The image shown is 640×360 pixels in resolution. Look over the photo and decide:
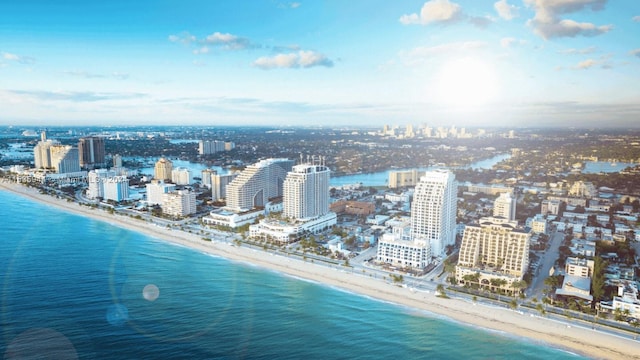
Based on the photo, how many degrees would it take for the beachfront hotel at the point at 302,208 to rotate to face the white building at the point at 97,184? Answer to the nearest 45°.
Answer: approximately 90° to its right

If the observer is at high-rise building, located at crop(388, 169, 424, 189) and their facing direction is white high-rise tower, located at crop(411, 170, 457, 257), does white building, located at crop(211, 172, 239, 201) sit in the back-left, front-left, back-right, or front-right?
front-right

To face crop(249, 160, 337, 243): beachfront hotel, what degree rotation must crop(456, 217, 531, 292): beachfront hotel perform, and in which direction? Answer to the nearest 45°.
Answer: approximately 135° to its right

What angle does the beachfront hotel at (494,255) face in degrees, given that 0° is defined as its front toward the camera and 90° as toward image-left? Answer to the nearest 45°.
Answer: approximately 0°

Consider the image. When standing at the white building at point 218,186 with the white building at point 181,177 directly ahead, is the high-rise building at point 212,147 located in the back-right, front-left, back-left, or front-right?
front-right

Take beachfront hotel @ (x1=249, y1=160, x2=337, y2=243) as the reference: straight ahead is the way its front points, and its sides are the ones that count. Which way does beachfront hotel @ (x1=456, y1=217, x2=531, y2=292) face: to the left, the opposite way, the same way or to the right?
the same way

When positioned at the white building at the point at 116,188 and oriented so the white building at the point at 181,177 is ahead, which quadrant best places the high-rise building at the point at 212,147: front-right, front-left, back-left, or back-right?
front-left

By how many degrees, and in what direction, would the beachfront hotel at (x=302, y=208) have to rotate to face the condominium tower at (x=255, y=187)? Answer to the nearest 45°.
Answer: approximately 90° to its right

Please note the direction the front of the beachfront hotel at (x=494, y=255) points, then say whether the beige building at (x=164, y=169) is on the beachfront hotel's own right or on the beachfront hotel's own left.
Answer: on the beachfront hotel's own right

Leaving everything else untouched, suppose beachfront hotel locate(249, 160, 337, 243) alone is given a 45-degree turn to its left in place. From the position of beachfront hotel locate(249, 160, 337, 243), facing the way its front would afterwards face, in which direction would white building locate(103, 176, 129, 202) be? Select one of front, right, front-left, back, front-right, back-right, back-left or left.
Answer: back-right

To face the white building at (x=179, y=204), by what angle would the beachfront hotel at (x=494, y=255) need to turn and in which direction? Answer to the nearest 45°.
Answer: approximately 90° to its right

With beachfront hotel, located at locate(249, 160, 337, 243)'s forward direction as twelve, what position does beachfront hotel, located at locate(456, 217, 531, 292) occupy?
beachfront hotel, located at locate(456, 217, 531, 292) is roughly at 9 o'clock from beachfront hotel, located at locate(249, 160, 337, 243).

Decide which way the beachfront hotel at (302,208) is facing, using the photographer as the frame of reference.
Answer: facing the viewer and to the left of the viewer

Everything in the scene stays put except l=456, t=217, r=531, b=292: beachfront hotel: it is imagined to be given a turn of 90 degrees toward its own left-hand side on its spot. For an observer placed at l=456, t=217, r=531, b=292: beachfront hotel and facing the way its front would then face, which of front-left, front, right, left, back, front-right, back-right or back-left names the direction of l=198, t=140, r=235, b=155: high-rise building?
back-left

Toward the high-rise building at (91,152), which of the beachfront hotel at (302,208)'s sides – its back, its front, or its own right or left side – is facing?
right

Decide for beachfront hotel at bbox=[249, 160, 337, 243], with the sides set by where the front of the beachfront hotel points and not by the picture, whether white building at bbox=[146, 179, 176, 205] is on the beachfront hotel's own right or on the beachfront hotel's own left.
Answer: on the beachfront hotel's own right

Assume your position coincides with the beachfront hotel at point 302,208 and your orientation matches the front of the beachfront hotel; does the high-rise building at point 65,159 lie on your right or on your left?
on your right

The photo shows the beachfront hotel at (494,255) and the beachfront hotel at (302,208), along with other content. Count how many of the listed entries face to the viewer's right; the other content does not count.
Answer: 0
